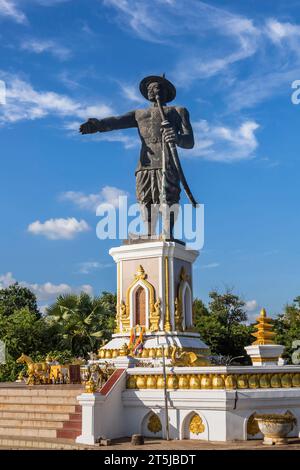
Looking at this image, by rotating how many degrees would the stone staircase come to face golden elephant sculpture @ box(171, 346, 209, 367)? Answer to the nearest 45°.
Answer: approximately 135° to its left

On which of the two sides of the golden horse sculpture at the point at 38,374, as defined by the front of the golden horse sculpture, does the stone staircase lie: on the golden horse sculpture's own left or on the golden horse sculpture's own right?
on the golden horse sculpture's own left

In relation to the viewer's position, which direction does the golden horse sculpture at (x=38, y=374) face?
facing to the left of the viewer

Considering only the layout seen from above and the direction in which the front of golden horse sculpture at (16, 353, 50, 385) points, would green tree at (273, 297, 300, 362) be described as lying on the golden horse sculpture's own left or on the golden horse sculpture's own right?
on the golden horse sculpture's own right

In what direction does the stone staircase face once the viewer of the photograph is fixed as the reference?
facing the viewer and to the left of the viewer

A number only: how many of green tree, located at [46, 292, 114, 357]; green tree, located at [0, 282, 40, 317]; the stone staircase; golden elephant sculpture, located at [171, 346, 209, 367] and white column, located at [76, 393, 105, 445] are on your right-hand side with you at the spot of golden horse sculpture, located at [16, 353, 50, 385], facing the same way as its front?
2

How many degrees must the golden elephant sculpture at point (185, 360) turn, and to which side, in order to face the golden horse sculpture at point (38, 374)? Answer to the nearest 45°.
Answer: approximately 45° to its right

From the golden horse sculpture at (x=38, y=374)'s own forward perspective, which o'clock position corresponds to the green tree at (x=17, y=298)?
The green tree is roughly at 3 o'clock from the golden horse sculpture.

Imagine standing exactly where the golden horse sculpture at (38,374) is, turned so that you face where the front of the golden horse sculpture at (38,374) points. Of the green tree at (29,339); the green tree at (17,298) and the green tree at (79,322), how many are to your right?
3

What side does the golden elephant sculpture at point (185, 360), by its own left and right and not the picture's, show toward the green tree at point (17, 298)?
right
